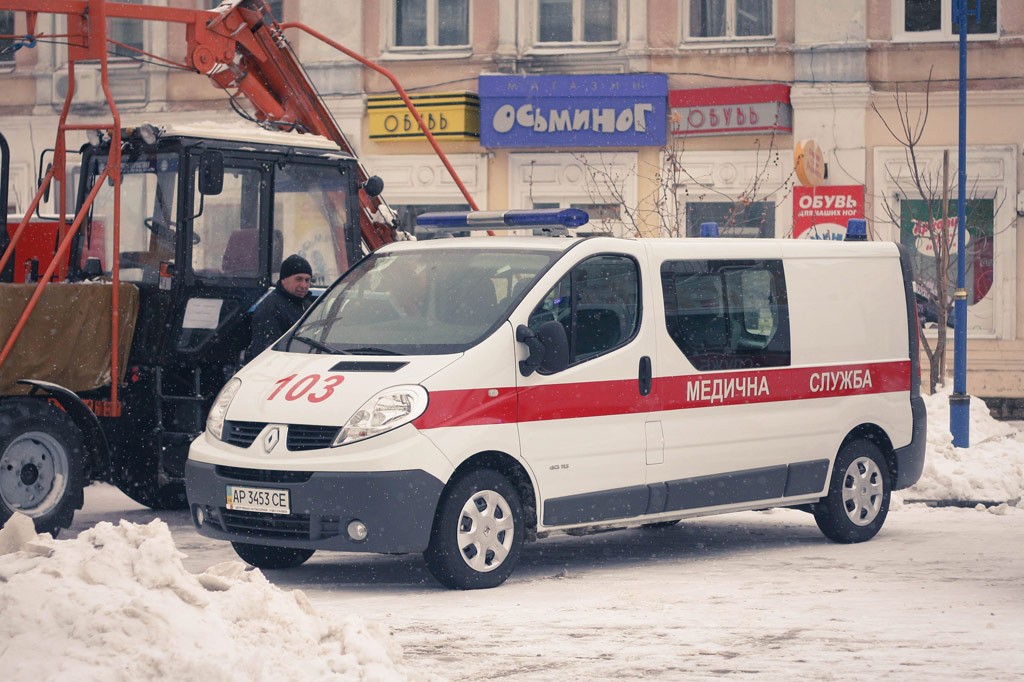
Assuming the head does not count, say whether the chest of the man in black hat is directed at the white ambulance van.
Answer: yes

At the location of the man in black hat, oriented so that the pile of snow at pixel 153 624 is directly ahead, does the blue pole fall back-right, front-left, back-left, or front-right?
back-left

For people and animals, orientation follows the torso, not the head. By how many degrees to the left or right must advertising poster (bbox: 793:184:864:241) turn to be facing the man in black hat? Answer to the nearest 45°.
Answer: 0° — it already faces them

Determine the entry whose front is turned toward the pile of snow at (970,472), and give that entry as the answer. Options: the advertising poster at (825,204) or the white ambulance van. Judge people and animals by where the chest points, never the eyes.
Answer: the advertising poster

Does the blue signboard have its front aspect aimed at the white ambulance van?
yes

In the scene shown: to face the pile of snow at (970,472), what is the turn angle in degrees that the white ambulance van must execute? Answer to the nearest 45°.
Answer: approximately 180°

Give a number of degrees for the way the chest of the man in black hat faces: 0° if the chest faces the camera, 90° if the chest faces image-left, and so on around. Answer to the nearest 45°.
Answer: approximately 315°

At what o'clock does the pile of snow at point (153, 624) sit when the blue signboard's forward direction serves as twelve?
The pile of snow is roughly at 12 o'clock from the blue signboard.

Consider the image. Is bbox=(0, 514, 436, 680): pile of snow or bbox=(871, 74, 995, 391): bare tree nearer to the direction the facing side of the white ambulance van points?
the pile of snow

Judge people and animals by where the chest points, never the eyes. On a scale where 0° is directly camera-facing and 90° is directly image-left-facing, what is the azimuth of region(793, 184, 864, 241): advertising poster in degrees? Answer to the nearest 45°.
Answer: approximately 0°

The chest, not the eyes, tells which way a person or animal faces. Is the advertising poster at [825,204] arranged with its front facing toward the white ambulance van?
yes
